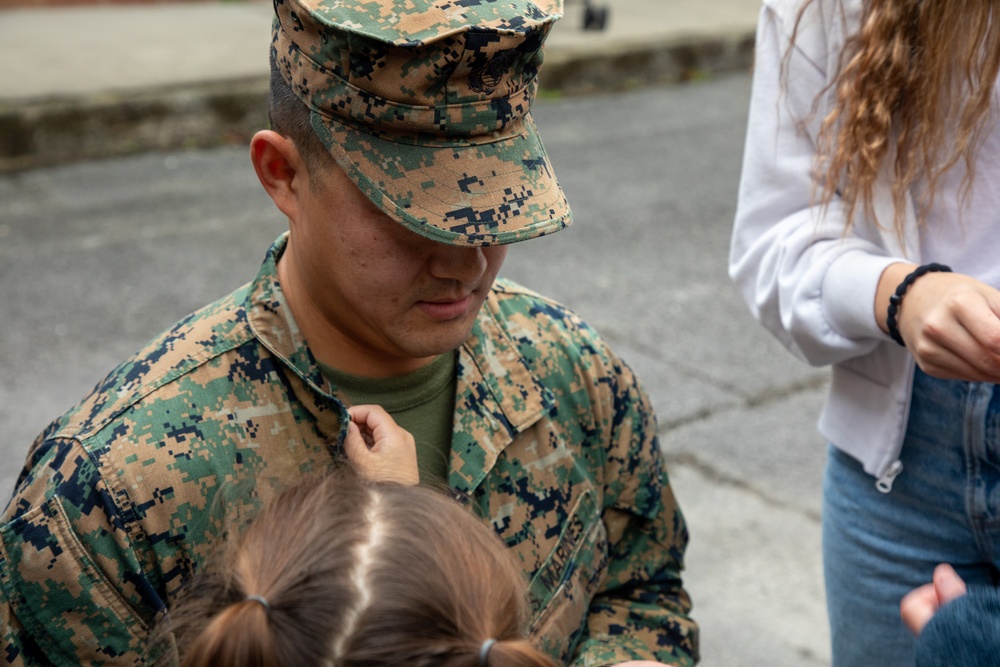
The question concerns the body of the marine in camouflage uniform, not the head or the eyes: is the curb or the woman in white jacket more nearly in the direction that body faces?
the woman in white jacket

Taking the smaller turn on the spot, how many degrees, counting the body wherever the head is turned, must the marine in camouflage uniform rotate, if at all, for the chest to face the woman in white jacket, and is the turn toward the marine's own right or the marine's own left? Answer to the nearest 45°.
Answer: approximately 45° to the marine's own left

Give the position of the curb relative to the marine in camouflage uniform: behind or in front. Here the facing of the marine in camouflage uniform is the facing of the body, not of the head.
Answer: behind

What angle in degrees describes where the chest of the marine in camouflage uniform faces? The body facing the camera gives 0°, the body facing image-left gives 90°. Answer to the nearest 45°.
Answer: approximately 315°
